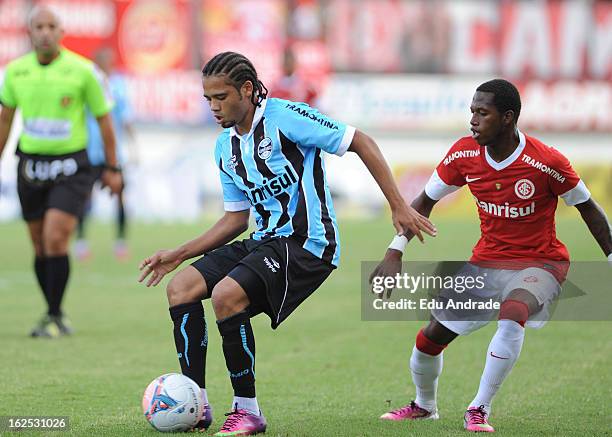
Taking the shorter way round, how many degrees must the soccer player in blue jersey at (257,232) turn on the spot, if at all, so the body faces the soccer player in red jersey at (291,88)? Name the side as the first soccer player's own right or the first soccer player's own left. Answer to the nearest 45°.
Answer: approximately 135° to the first soccer player's own right

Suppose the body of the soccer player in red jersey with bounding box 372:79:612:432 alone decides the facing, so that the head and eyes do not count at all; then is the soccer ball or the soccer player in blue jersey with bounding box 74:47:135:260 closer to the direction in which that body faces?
the soccer ball

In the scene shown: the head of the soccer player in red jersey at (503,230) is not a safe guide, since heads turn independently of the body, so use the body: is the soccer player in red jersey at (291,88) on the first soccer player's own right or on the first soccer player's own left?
on the first soccer player's own right

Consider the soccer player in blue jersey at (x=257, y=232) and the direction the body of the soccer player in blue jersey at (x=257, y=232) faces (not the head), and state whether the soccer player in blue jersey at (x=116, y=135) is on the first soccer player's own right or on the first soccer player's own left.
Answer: on the first soccer player's own right

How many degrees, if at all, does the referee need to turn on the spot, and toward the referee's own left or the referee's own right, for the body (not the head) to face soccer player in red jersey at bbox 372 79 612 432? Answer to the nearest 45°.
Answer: approximately 45° to the referee's own left

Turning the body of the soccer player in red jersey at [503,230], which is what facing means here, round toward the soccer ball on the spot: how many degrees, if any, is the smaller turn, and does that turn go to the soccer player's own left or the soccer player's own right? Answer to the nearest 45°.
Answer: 0° — they already face it

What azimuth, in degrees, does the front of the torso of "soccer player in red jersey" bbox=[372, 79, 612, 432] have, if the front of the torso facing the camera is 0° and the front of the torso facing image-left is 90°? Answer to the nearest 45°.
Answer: approximately 45°

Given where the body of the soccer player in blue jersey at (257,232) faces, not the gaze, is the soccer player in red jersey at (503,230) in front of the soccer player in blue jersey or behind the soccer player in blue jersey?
behind

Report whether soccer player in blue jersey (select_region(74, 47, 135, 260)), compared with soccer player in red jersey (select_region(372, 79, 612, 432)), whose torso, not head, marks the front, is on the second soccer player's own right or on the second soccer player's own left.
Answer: on the second soccer player's own right
